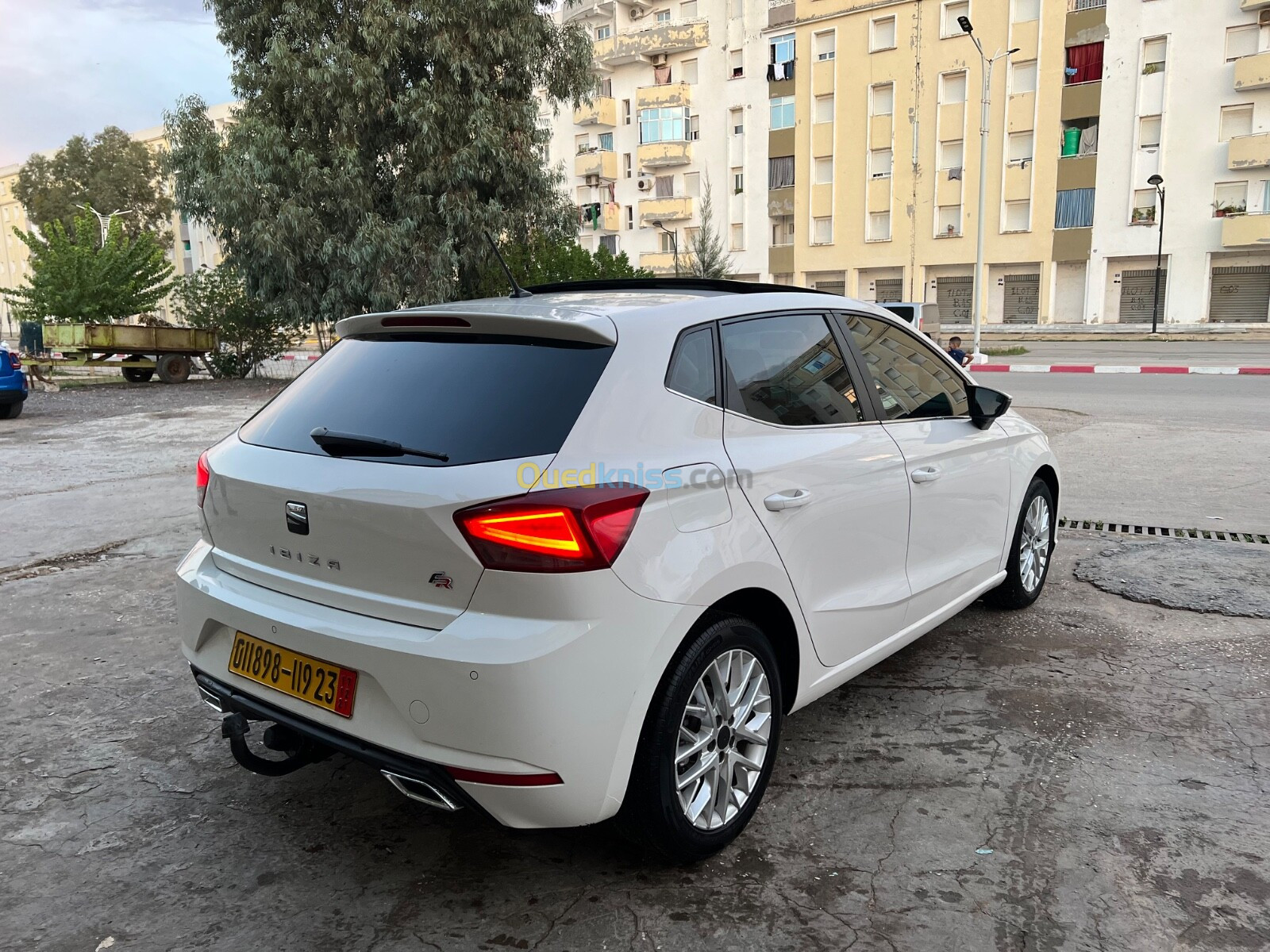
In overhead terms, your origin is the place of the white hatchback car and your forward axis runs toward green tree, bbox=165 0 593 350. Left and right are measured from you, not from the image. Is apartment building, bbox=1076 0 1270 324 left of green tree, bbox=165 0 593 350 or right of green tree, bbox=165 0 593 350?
right

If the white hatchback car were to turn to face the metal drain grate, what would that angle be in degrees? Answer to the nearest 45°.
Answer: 0° — it already faces it

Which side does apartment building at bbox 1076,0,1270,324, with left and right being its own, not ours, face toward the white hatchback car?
front

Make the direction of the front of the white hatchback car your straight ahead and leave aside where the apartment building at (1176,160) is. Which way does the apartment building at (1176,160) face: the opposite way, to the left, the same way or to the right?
the opposite way

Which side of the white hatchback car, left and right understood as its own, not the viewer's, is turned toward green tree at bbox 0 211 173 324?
left

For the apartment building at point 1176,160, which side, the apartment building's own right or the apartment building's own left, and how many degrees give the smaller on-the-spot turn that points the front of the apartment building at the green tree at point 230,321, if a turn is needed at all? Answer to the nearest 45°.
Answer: approximately 45° to the apartment building's own right

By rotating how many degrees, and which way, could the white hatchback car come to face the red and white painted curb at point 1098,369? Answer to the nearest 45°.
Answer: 0° — it already faces it

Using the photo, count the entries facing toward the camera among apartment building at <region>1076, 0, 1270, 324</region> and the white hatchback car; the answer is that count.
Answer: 1

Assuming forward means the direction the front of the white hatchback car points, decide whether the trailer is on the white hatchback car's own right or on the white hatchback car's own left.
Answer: on the white hatchback car's own left

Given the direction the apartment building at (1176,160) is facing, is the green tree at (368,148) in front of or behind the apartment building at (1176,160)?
in front

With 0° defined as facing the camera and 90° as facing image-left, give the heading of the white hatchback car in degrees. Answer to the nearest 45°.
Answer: approximately 225°
